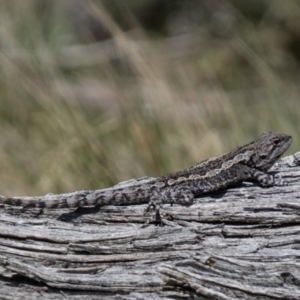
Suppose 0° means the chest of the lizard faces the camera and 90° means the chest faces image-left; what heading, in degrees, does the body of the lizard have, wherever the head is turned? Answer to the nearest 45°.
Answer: approximately 270°
